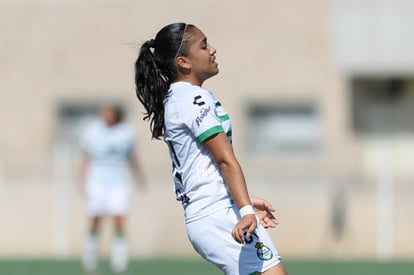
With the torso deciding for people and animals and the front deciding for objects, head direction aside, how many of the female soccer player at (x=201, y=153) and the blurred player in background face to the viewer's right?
1

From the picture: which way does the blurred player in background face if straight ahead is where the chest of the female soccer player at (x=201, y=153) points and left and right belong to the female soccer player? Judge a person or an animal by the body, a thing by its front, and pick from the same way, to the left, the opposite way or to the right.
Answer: to the right

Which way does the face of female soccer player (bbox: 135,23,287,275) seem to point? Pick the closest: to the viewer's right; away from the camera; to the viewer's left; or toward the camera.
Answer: to the viewer's right

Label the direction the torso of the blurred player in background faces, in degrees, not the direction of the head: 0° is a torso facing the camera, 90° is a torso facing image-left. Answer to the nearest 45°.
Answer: approximately 0°

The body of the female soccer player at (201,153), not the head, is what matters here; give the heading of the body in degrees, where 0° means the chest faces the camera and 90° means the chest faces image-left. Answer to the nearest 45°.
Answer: approximately 270°

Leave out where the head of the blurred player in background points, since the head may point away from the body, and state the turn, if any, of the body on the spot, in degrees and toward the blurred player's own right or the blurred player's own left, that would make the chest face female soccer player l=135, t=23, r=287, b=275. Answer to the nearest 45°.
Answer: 0° — they already face them

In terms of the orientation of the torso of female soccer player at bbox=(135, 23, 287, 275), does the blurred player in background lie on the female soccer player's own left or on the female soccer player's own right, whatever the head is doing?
on the female soccer player's own left
